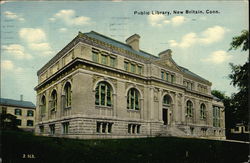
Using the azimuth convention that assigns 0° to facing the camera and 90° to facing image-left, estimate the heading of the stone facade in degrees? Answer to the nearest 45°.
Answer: approximately 315°

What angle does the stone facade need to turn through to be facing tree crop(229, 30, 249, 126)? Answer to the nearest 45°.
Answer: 0° — it already faces it

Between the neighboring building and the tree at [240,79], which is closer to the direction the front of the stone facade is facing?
the tree

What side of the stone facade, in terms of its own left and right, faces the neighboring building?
back
